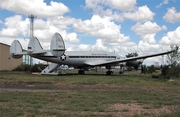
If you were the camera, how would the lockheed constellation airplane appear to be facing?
facing away from the viewer and to the right of the viewer

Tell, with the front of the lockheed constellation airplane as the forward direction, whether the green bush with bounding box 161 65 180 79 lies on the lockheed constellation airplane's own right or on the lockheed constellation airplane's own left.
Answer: on the lockheed constellation airplane's own right
